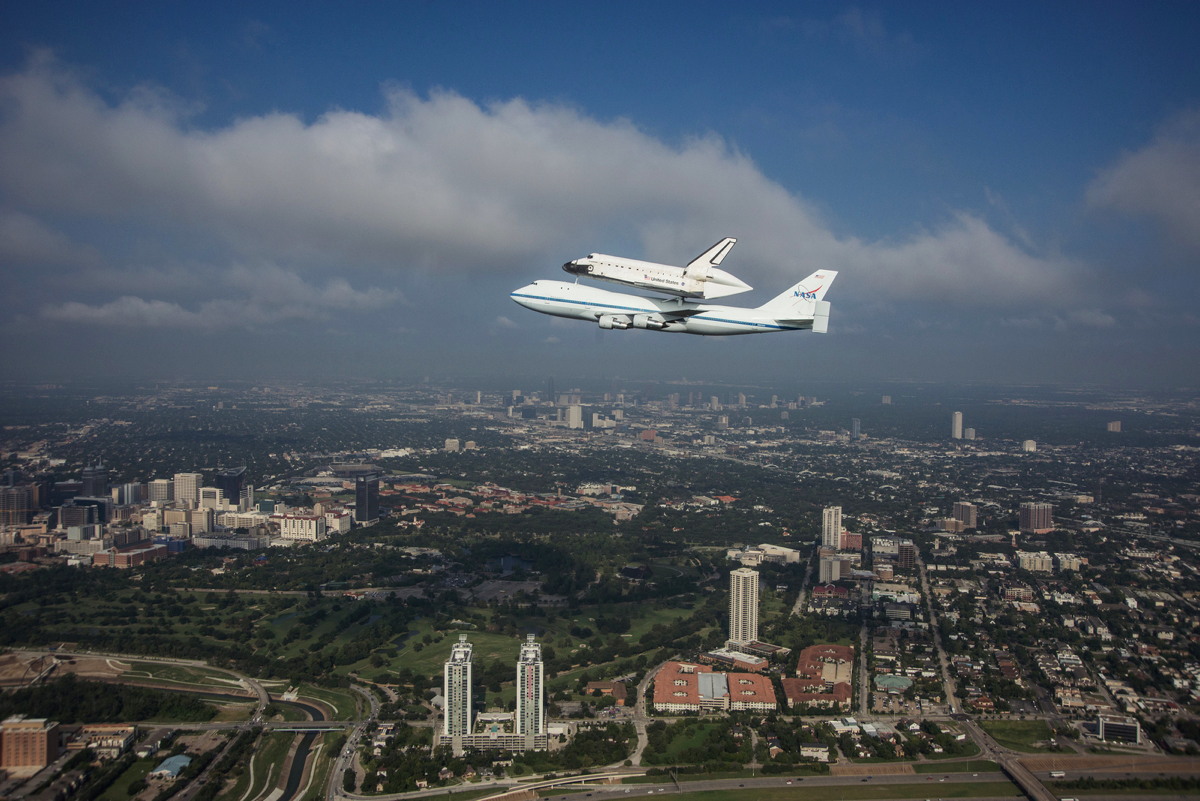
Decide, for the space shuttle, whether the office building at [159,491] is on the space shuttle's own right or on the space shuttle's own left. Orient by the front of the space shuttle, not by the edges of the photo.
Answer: on the space shuttle's own right

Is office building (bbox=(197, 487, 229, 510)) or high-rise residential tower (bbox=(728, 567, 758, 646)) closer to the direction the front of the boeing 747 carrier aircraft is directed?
the office building

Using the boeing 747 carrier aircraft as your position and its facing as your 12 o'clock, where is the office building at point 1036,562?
The office building is roughly at 4 o'clock from the boeing 747 carrier aircraft.

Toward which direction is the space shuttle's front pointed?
to the viewer's left

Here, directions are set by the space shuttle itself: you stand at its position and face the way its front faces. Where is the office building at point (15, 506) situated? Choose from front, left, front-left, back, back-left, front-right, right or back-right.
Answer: front-right

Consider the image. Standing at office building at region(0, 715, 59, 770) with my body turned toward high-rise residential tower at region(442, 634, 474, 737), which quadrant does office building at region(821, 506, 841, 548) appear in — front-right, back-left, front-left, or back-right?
front-left

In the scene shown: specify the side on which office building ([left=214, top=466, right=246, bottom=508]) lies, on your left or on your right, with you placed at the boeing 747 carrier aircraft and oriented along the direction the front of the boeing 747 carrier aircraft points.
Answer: on your right

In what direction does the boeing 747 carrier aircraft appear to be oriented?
to the viewer's left

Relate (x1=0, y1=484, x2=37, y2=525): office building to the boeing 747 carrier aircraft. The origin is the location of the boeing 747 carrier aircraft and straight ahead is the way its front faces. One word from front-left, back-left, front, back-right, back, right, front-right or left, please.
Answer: front-right
